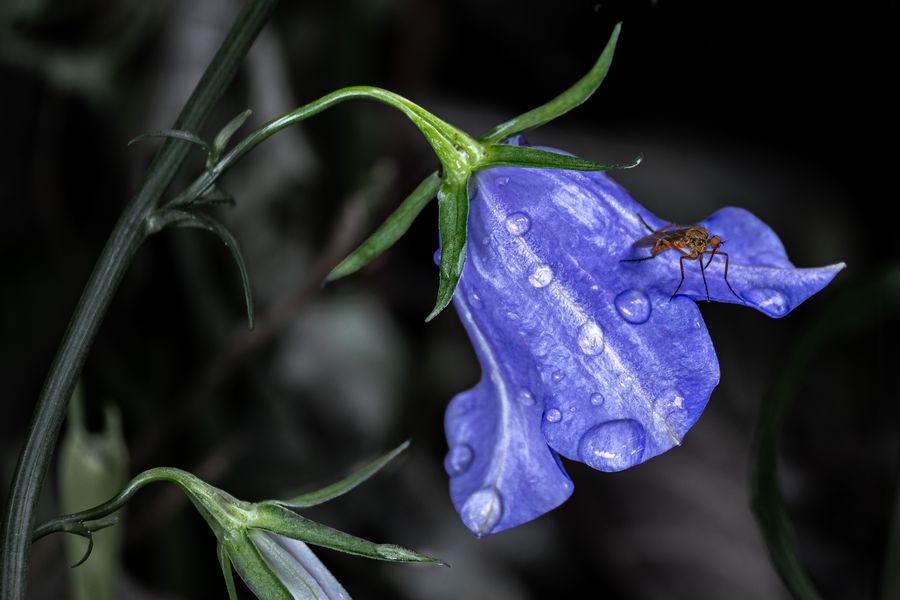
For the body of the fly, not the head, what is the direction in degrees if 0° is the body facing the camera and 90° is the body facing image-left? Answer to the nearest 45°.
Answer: approximately 270°
